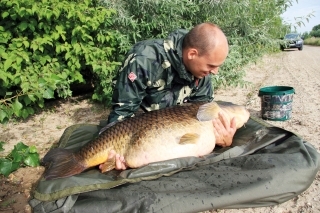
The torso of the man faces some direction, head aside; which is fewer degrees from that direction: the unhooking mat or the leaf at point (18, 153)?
the unhooking mat

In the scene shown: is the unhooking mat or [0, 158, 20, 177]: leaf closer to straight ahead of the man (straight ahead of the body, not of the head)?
the unhooking mat

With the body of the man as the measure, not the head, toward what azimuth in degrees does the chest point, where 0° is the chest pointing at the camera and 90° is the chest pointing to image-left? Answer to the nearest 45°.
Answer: approximately 315°

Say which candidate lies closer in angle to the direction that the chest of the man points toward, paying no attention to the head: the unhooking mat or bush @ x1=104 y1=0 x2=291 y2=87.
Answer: the unhooking mat

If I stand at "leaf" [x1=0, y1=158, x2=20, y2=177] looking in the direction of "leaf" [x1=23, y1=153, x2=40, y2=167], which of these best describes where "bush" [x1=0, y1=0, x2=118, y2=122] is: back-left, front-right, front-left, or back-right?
front-left

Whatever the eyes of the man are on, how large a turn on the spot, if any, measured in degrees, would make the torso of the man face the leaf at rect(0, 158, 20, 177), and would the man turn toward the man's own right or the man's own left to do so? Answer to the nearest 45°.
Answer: approximately 135° to the man's own right

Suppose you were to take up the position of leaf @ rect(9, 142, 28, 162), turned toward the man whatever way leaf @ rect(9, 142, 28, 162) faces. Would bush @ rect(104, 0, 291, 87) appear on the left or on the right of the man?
left

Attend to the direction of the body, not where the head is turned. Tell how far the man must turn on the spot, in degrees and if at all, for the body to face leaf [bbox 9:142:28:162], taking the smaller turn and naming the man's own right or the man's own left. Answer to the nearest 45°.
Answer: approximately 135° to the man's own right
